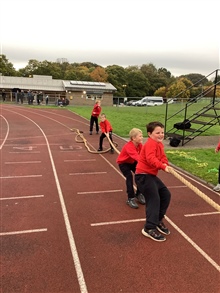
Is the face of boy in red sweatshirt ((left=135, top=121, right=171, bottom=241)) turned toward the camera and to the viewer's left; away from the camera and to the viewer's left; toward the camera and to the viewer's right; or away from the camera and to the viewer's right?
toward the camera and to the viewer's right

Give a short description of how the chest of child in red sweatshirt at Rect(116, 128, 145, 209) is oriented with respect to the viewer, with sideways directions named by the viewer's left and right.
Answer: facing the viewer and to the right of the viewer

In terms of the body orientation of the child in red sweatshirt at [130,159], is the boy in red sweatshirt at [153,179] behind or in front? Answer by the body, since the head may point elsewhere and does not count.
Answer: in front
